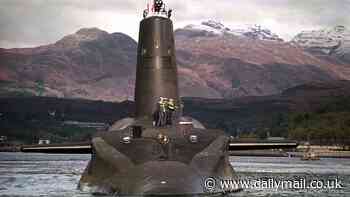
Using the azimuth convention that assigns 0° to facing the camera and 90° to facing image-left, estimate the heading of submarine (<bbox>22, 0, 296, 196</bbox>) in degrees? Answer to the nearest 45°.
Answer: approximately 0°
